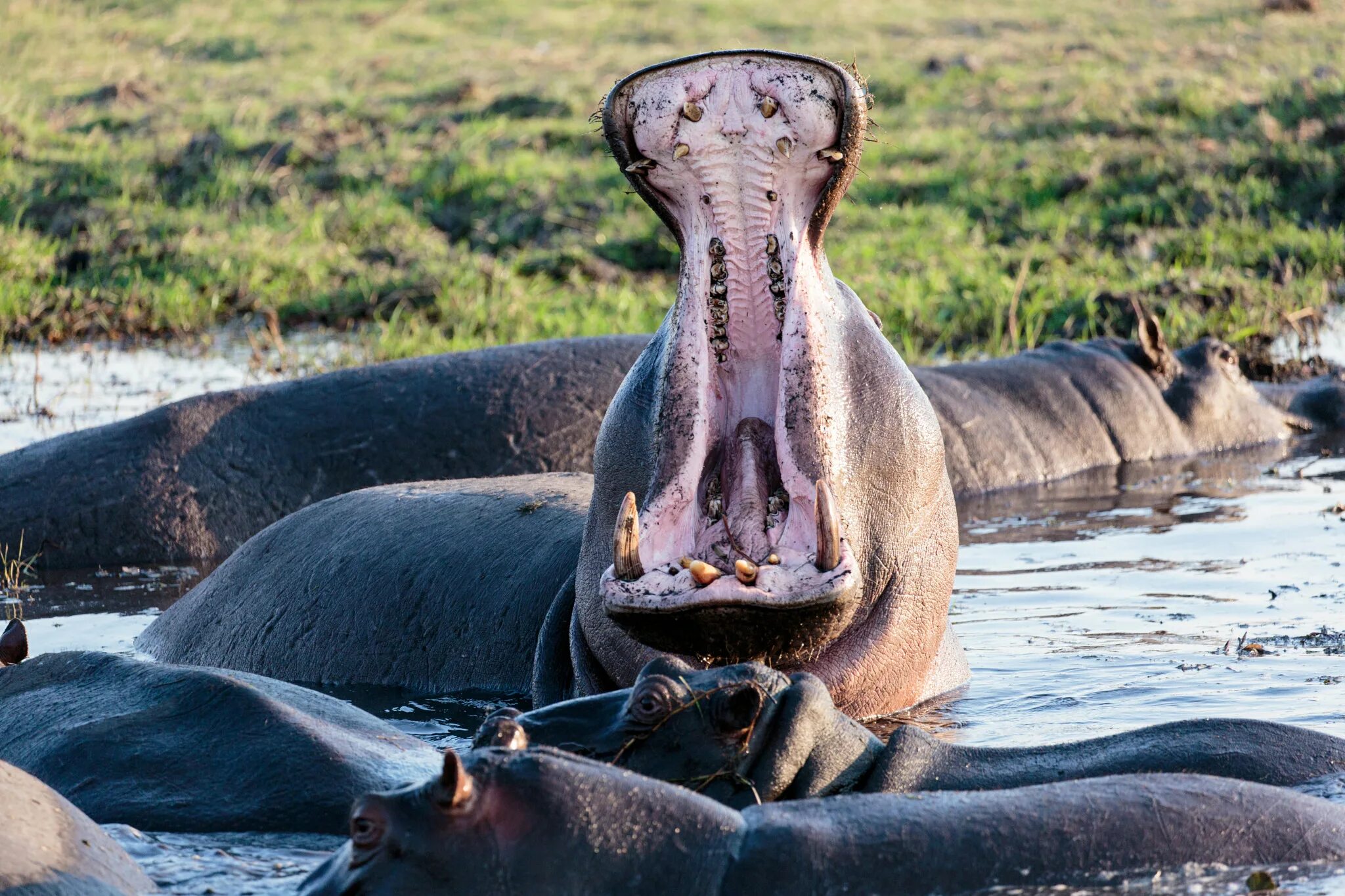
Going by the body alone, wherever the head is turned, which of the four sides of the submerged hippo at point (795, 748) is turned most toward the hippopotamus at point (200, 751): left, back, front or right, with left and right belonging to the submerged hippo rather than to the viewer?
front

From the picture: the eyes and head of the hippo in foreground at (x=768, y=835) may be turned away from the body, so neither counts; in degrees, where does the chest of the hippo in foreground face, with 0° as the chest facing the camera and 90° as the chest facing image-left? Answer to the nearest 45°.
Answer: approximately 90°

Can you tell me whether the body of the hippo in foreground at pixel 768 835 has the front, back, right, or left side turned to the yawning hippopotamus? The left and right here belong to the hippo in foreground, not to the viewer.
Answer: right

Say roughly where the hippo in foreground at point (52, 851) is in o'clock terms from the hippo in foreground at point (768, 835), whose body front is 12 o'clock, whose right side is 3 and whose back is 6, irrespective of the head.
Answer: the hippo in foreground at point (52, 851) is roughly at 12 o'clock from the hippo in foreground at point (768, 835).

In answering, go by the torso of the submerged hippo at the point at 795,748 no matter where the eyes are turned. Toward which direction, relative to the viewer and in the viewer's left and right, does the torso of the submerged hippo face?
facing to the left of the viewer

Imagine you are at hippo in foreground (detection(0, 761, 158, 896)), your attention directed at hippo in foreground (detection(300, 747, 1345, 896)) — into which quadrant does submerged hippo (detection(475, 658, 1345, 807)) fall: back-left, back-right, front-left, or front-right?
front-left

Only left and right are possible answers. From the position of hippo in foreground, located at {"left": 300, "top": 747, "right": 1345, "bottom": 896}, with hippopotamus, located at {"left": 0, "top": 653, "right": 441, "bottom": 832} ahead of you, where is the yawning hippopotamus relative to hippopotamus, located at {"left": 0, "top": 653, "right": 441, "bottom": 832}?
right

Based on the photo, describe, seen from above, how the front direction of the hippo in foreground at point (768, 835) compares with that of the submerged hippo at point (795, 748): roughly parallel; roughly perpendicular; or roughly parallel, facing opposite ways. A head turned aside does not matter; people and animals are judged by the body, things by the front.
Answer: roughly parallel
